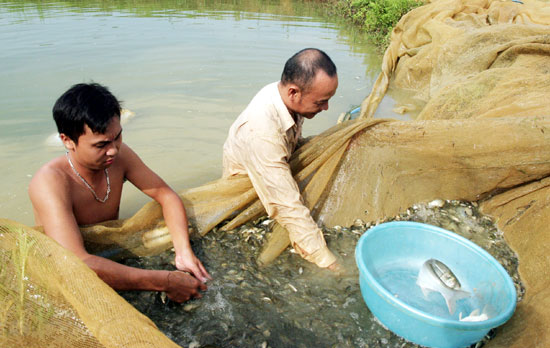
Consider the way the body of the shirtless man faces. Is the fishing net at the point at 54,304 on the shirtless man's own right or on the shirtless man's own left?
on the shirtless man's own right

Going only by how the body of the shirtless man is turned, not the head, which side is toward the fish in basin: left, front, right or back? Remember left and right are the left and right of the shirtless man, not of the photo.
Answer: front

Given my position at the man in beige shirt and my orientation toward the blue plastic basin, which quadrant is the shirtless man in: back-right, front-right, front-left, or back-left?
back-right

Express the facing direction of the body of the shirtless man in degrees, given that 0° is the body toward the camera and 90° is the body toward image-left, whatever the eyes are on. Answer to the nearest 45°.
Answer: approximately 315°

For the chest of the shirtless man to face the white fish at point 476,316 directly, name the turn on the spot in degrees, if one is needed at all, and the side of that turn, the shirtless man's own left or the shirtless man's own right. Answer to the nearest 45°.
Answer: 0° — they already face it

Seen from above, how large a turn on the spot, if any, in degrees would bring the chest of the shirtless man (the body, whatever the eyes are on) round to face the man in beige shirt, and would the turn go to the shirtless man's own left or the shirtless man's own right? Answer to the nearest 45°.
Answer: approximately 45° to the shirtless man's own left

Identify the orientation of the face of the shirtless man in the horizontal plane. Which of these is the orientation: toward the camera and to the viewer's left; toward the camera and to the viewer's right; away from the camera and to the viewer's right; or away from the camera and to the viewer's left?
toward the camera and to the viewer's right

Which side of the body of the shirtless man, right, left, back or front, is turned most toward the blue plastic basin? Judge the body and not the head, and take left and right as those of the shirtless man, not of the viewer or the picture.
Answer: front
